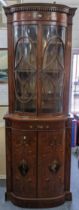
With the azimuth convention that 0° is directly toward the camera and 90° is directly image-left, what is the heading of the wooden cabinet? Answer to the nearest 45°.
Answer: approximately 0°
